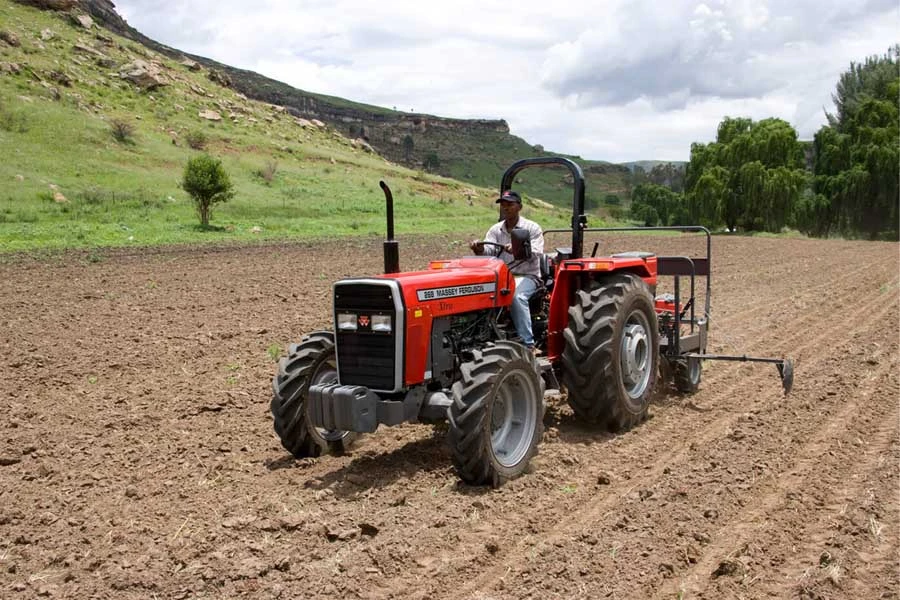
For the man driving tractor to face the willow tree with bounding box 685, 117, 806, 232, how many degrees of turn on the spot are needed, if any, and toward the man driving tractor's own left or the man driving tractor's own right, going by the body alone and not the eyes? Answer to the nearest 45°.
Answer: approximately 135° to the man driving tractor's own right

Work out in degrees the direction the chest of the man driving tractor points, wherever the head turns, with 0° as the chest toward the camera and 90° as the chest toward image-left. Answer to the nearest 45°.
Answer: approximately 45°

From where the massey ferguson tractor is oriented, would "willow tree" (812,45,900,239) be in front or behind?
behind

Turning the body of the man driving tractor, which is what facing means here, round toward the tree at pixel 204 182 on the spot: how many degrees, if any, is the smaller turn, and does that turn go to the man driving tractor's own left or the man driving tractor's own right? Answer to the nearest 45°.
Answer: approximately 90° to the man driving tractor's own right

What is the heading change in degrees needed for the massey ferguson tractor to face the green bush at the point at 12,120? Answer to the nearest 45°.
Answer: approximately 90° to its right

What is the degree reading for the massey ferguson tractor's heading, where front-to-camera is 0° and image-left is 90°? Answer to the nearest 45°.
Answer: approximately 45°

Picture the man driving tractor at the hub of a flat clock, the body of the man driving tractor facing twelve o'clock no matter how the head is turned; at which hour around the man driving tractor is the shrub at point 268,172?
The shrub is roughly at 4 o'clock from the man driving tractor.

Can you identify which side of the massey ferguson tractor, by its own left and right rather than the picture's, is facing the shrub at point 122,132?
right

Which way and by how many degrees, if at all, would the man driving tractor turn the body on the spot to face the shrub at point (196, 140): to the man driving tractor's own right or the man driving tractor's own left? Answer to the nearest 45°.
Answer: approximately 90° to the man driving tractor's own right

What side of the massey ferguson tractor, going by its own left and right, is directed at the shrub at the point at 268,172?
right
